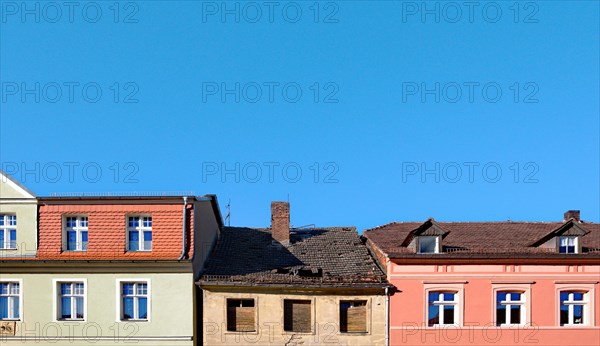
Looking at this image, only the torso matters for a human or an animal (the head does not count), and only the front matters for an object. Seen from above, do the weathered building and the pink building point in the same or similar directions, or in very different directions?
same or similar directions

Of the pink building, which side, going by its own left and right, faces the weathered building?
right

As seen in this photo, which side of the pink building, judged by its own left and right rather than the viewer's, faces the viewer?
front

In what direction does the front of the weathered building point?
toward the camera

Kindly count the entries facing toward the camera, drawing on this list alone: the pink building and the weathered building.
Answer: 2

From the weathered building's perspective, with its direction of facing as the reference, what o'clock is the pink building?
The pink building is roughly at 9 o'clock from the weathered building.
